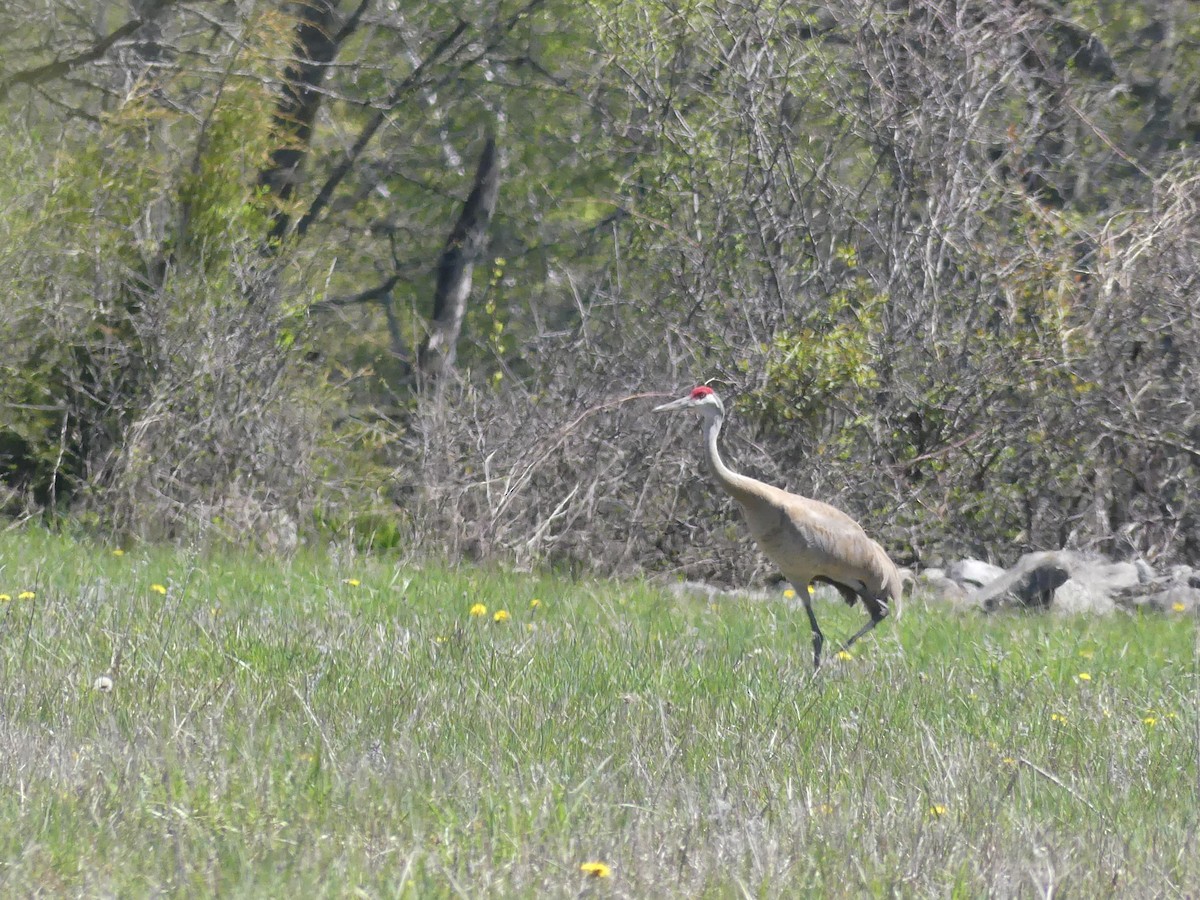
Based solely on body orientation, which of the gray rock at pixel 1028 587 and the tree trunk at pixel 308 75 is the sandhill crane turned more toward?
the tree trunk

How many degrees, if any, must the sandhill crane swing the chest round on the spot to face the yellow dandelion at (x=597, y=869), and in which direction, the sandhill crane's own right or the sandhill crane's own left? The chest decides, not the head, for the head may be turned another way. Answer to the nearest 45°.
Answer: approximately 90° to the sandhill crane's own left

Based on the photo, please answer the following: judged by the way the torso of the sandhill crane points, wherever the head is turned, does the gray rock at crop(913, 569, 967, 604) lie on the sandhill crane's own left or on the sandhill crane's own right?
on the sandhill crane's own right

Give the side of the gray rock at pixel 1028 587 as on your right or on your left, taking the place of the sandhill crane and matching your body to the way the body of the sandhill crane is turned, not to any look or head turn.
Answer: on your right

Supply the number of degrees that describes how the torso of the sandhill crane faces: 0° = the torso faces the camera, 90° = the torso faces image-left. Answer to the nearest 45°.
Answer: approximately 90°

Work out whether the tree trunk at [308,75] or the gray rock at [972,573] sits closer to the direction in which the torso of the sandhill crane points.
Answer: the tree trunk

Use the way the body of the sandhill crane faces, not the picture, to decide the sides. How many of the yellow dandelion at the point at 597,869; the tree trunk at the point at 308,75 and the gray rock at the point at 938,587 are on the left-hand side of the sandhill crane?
1

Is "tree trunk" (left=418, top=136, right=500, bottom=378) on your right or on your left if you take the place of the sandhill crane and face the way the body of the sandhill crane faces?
on your right

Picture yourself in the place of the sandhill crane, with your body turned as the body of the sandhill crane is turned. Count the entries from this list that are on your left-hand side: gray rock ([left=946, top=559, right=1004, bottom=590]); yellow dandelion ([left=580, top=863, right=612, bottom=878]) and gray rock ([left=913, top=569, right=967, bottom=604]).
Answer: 1
